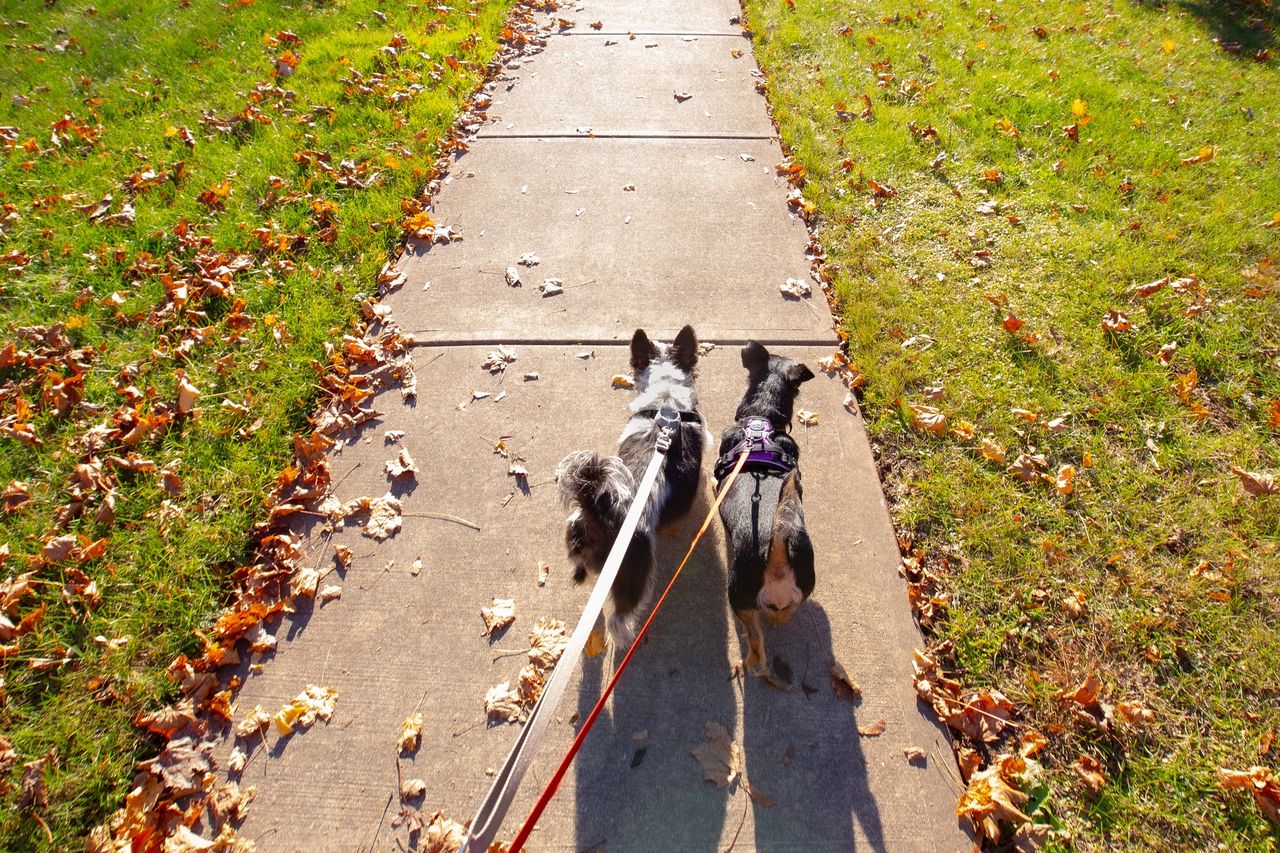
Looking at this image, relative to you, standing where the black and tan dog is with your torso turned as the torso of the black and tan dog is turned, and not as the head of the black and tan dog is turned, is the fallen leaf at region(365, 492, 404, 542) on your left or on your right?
on your left

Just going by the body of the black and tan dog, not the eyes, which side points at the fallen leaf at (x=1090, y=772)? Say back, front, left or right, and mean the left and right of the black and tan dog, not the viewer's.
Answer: right

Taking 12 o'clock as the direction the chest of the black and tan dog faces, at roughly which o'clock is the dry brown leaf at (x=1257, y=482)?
The dry brown leaf is roughly at 2 o'clock from the black and tan dog.

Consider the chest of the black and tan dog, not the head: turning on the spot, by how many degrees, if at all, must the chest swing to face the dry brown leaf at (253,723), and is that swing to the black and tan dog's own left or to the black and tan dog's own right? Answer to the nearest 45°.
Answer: approximately 135° to the black and tan dog's own left

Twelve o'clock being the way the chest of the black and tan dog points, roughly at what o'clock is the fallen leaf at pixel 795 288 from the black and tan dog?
The fallen leaf is roughly at 12 o'clock from the black and tan dog.

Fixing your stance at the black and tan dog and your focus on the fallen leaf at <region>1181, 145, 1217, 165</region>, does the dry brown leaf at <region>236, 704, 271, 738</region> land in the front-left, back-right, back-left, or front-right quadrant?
back-left

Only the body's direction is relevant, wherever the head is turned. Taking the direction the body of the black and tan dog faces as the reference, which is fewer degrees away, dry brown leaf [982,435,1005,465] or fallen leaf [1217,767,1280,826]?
the dry brown leaf

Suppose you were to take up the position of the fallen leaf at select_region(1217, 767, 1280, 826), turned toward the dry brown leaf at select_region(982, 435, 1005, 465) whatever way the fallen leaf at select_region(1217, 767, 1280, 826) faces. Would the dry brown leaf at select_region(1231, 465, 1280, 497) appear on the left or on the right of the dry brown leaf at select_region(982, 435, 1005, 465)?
right

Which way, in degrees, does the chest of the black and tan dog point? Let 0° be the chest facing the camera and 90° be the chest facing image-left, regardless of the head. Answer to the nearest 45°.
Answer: approximately 180°

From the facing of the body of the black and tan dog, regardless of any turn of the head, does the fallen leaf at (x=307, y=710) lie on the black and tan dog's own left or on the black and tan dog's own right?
on the black and tan dog's own left

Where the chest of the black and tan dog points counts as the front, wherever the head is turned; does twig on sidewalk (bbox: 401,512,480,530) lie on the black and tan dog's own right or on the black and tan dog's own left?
on the black and tan dog's own left
